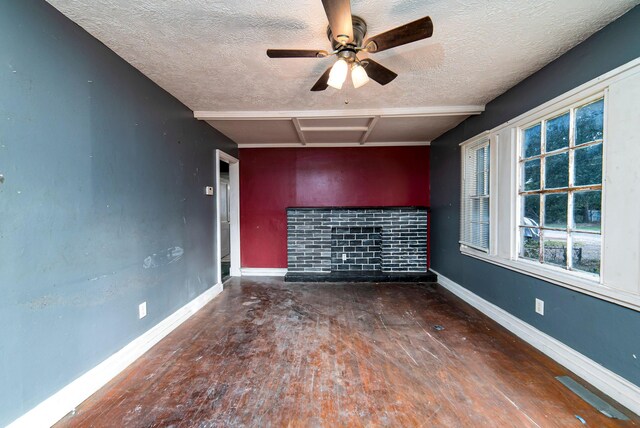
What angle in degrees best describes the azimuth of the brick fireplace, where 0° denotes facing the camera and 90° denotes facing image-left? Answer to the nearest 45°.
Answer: approximately 0°

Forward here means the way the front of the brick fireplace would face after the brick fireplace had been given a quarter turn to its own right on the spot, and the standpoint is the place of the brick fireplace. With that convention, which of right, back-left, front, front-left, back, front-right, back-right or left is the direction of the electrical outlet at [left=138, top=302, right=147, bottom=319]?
front-left

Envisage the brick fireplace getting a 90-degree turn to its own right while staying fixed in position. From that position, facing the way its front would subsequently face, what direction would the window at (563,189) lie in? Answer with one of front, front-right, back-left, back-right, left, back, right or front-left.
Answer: back-left

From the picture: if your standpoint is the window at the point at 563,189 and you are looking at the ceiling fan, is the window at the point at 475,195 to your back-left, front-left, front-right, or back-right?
back-right

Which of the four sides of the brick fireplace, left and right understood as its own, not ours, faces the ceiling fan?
front
